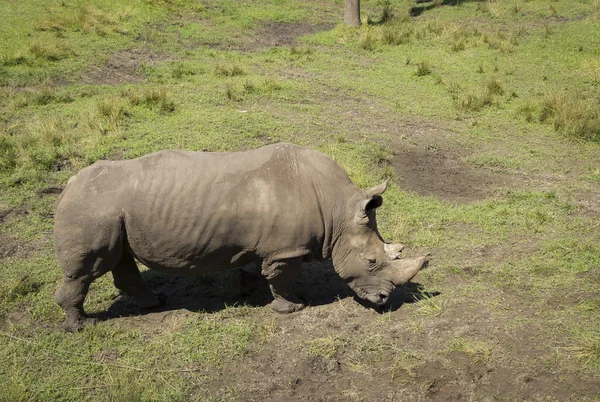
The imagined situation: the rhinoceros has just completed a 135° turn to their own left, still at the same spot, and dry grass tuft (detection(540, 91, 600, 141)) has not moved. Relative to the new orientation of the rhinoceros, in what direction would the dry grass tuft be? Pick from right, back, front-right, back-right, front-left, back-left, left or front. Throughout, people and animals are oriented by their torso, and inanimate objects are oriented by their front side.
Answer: right

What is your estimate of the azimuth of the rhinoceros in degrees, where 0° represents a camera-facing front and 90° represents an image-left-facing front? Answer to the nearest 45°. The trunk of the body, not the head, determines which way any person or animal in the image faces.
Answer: approximately 270°
